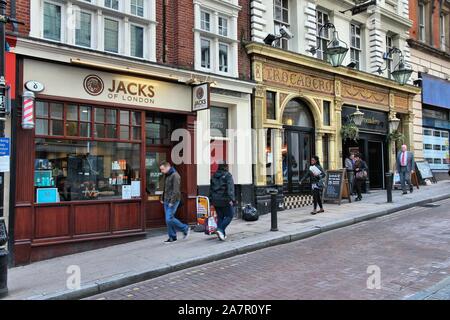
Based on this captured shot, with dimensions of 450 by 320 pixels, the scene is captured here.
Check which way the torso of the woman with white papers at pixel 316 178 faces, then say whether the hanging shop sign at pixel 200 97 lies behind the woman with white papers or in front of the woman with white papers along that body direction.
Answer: in front

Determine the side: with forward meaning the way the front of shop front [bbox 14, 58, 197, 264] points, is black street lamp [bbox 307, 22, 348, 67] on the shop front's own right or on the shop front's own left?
on the shop front's own left

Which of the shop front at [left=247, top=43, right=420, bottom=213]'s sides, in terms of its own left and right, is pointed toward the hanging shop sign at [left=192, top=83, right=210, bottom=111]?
right

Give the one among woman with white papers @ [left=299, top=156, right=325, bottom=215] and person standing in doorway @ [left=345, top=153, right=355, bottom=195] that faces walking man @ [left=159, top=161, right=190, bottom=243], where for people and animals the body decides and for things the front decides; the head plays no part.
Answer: the woman with white papers

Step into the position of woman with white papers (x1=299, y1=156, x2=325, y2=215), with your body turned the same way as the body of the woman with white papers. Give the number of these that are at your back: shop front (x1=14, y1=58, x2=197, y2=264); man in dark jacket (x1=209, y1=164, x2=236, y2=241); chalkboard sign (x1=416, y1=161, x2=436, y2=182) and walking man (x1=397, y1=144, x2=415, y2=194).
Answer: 2

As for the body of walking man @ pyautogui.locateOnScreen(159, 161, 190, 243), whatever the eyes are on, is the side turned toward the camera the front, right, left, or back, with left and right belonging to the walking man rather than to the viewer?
left

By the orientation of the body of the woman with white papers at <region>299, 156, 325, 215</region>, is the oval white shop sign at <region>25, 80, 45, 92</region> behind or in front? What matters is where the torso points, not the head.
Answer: in front

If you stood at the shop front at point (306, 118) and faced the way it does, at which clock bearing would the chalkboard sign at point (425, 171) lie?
The chalkboard sign is roughly at 9 o'clock from the shop front.

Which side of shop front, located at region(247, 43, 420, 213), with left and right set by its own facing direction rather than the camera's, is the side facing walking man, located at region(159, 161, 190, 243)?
right

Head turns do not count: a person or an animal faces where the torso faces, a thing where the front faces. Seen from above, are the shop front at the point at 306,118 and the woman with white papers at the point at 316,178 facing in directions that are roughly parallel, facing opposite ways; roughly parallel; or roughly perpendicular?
roughly perpendicular
